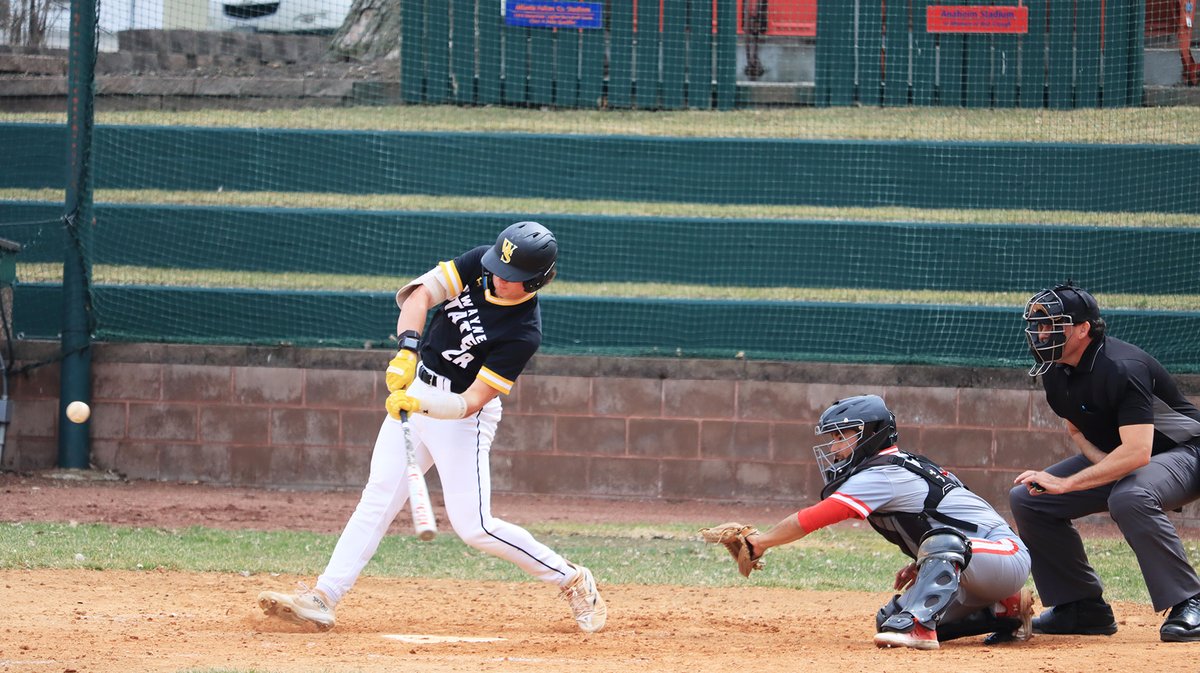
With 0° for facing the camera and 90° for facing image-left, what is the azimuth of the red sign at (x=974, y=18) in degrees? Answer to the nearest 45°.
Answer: approximately 0°

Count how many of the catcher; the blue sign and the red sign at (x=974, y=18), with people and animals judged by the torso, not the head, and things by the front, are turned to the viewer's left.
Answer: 1

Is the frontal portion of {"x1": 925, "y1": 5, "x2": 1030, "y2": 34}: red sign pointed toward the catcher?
yes

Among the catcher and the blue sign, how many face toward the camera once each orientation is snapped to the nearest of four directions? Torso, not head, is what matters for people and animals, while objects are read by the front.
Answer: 1

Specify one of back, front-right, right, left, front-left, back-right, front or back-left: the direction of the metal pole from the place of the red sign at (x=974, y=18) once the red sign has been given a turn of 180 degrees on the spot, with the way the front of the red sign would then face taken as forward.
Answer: back-left

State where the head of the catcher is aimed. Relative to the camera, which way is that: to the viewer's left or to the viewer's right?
to the viewer's left

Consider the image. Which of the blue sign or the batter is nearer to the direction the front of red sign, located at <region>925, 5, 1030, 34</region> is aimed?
the batter

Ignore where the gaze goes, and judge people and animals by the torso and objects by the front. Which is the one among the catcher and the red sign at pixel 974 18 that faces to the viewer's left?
the catcher

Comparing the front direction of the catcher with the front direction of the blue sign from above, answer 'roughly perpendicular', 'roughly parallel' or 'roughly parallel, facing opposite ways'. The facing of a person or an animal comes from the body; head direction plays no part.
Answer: roughly perpendicular

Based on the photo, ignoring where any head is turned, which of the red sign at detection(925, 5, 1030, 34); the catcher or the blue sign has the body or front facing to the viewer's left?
the catcher

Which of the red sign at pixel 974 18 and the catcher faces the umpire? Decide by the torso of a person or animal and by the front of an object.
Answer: the red sign

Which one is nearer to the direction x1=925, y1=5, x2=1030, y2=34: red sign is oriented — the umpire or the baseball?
the umpire

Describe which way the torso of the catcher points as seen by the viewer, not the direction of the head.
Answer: to the viewer's left
